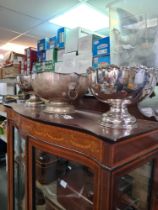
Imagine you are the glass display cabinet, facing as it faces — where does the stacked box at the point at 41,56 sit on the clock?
The stacked box is roughly at 4 o'clock from the glass display cabinet.

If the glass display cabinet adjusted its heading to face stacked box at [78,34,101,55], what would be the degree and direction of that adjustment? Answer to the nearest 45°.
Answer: approximately 135° to its right

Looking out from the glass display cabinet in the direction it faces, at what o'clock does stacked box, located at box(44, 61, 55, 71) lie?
The stacked box is roughly at 4 o'clock from the glass display cabinet.

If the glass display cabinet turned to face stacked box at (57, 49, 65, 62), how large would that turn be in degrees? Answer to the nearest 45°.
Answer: approximately 135° to its right

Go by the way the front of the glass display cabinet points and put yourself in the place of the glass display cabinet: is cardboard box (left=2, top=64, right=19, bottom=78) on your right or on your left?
on your right

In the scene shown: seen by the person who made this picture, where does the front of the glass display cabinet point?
facing the viewer and to the left of the viewer

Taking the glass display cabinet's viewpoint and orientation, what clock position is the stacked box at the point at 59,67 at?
The stacked box is roughly at 4 o'clock from the glass display cabinet.

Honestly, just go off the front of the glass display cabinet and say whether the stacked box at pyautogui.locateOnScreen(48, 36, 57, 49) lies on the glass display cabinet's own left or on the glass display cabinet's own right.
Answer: on the glass display cabinet's own right
